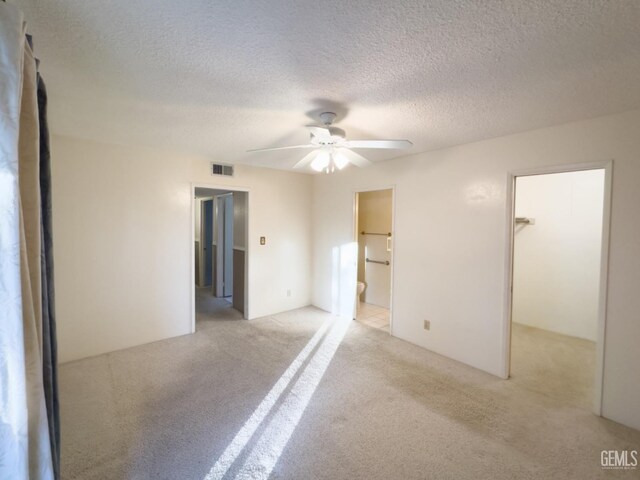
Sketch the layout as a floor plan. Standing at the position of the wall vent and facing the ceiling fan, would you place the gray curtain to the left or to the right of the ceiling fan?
right

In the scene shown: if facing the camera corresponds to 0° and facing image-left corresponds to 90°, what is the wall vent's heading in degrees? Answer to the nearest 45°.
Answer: approximately 0°

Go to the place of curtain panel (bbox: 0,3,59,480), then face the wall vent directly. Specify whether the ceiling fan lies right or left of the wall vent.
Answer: right

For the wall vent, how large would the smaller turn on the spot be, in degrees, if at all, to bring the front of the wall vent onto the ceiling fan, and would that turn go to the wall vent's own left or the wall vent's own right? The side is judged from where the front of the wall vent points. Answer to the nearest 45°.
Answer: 0° — it already faces it

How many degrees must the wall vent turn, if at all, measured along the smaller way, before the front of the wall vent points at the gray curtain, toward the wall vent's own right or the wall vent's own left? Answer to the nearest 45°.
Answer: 0° — it already faces it

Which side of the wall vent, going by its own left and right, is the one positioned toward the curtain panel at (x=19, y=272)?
front
